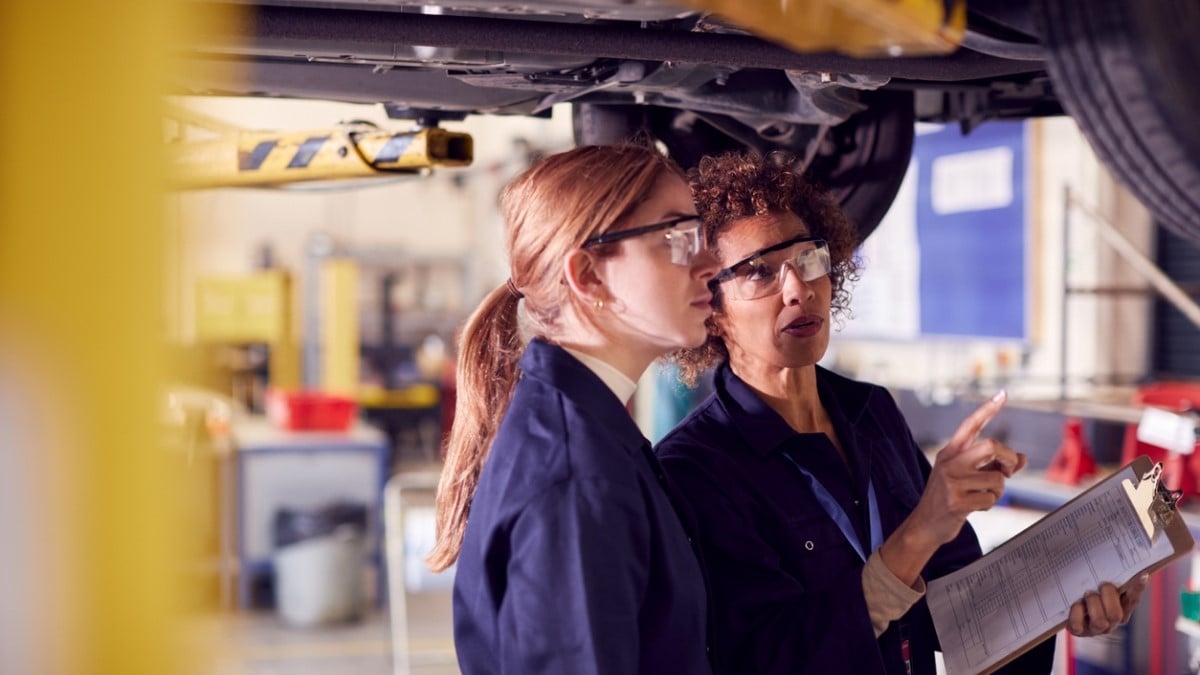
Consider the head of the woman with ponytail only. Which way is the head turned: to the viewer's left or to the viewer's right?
to the viewer's right

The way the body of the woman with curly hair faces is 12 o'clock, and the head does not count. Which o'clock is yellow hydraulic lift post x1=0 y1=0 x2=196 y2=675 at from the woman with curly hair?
The yellow hydraulic lift post is roughly at 2 o'clock from the woman with curly hair.

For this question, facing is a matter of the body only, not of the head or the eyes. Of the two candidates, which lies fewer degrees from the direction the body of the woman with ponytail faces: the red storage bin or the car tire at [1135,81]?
the car tire

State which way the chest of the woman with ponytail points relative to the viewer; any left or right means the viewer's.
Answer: facing to the right of the viewer

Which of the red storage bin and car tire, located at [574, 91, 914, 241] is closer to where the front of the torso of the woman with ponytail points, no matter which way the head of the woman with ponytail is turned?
the car tire

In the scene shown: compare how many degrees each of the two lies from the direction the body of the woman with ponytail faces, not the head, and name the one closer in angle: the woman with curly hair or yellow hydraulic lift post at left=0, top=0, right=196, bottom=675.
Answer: the woman with curly hair

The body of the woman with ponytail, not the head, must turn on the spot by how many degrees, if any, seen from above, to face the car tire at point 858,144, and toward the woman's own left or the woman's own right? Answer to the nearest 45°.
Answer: approximately 45° to the woman's own left
